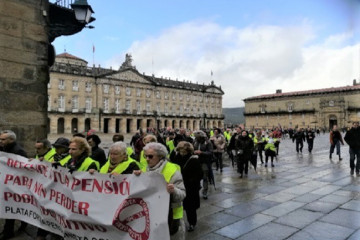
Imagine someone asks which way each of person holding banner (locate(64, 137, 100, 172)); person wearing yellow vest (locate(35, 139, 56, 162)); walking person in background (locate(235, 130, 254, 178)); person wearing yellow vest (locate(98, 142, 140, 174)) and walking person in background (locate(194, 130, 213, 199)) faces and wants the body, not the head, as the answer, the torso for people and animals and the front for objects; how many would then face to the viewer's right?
0

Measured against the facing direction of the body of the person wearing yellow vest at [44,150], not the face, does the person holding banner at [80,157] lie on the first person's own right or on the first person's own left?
on the first person's own left

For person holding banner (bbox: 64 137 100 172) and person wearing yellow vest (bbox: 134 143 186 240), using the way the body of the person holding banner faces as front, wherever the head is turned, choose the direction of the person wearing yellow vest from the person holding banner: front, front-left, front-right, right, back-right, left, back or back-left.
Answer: left

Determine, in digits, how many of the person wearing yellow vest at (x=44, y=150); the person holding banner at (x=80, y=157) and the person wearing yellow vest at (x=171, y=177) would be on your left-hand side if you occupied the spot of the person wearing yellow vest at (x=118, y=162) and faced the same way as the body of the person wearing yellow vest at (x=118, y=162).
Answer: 1

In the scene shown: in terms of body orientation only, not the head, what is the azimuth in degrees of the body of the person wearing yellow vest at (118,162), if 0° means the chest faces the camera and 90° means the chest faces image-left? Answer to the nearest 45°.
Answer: approximately 45°

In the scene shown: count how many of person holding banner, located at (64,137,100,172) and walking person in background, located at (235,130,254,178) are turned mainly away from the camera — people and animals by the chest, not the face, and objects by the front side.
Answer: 0

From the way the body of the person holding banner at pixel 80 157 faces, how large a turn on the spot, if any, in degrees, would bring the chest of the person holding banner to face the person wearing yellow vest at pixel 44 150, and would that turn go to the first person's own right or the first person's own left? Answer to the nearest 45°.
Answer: approximately 90° to the first person's own right

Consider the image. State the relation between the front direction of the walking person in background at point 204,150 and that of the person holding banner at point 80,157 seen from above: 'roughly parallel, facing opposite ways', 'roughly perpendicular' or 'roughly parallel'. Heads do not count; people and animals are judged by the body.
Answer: roughly parallel

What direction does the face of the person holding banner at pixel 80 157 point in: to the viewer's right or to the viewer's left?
to the viewer's left

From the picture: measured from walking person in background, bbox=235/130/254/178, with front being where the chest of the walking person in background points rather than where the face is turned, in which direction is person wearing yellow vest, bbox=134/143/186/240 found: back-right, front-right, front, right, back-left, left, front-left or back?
front

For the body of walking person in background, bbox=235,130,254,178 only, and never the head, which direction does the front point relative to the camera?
toward the camera

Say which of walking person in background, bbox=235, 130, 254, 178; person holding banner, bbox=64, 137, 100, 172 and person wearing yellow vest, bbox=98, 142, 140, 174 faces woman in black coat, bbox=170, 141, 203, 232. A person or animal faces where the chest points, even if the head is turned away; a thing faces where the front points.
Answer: the walking person in background

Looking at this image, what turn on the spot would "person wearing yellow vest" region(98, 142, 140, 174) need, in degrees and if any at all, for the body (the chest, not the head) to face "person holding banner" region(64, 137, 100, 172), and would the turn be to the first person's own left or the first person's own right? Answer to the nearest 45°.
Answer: approximately 90° to the first person's own right

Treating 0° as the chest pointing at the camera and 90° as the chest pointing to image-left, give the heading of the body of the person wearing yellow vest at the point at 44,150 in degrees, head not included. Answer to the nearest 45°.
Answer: approximately 45°

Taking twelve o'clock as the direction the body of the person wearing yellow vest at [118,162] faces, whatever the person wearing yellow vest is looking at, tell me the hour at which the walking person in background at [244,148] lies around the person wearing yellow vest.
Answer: The walking person in background is roughly at 6 o'clock from the person wearing yellow vest.
